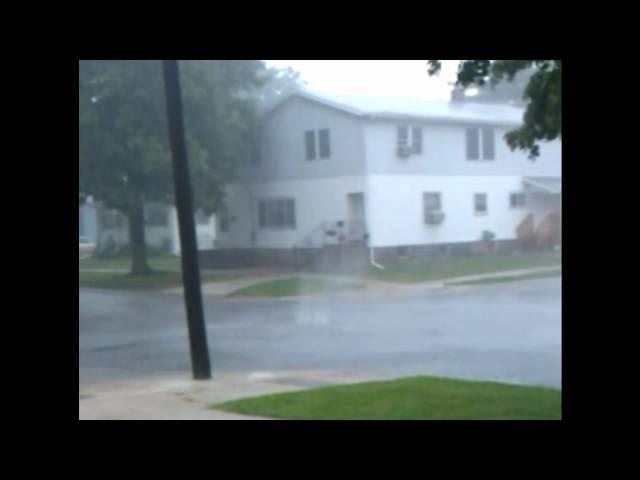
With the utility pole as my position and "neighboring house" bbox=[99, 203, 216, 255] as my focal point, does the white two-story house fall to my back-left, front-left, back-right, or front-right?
front-right

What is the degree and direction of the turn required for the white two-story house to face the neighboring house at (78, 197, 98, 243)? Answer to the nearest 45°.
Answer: approximately 90° to its right

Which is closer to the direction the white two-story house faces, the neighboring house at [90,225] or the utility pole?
the utility pole

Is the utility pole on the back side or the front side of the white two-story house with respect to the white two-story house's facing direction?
on the front side

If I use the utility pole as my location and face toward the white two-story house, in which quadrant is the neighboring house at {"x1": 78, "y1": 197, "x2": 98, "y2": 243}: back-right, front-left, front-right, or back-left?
front-left

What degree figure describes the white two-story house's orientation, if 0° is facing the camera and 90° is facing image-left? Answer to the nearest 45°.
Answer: approximately 45°

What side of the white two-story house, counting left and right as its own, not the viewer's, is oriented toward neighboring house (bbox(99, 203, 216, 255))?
right
